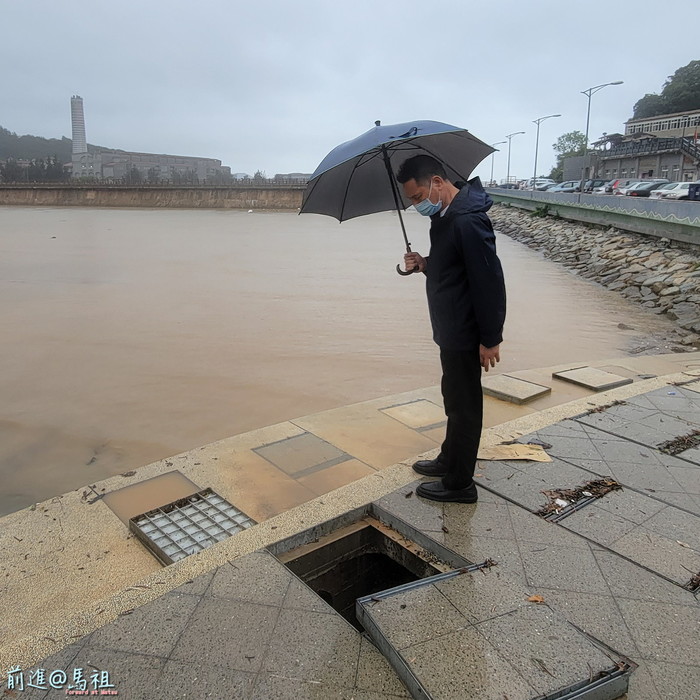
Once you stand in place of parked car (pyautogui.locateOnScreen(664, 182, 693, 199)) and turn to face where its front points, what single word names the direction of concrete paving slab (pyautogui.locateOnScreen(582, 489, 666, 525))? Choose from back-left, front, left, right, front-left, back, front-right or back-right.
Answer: front-left

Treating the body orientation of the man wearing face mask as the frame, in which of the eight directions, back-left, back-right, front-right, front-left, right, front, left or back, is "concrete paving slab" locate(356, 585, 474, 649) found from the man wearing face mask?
left

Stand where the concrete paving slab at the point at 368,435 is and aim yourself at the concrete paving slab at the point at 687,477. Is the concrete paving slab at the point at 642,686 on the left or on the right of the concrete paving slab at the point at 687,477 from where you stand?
right

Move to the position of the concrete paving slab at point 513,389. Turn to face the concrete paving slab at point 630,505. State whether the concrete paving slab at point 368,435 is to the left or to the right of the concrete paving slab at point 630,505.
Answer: right

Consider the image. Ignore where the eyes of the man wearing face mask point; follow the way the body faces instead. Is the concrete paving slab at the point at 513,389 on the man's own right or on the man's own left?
on the man's own right

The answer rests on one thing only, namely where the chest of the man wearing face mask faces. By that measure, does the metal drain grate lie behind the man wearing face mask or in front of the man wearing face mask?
in front

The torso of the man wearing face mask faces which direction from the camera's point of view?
to the viewer's left

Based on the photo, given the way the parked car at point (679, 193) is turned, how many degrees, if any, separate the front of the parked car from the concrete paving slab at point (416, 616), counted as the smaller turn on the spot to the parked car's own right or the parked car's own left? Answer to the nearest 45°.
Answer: approximately 45° to the parked car's own left
